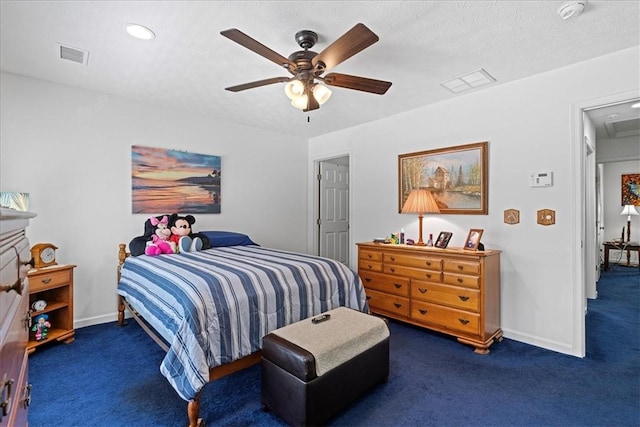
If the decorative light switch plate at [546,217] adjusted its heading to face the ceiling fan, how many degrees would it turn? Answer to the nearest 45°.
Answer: approximately 45° to its right

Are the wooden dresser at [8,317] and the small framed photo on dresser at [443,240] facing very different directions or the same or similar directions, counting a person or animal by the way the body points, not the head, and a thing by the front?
very different directions

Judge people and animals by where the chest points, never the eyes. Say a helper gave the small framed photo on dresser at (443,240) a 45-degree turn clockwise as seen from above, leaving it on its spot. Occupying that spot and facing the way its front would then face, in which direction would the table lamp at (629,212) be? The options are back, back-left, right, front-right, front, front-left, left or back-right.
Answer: back-right

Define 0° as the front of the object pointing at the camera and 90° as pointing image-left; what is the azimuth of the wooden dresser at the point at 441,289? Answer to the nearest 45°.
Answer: approximately 45°

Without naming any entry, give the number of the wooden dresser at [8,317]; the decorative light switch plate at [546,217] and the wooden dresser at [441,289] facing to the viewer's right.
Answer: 1

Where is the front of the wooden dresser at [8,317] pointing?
to the viewer's right

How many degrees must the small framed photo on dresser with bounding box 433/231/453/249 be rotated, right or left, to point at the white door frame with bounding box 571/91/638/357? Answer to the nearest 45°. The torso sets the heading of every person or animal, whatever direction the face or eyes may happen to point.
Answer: approximately 135° to its left

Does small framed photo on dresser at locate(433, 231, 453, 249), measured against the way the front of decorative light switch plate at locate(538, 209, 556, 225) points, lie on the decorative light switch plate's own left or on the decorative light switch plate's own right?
on the decorative light switch plate's own right

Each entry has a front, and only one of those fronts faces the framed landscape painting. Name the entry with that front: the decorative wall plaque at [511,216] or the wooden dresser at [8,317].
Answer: the wooden dresser

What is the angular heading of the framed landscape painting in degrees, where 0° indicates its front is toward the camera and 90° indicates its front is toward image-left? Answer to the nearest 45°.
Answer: approximately 45°

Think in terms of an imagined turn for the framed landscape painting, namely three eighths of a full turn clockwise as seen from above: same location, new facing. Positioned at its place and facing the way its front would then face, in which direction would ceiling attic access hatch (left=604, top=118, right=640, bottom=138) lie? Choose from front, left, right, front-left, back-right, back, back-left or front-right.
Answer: front-right
